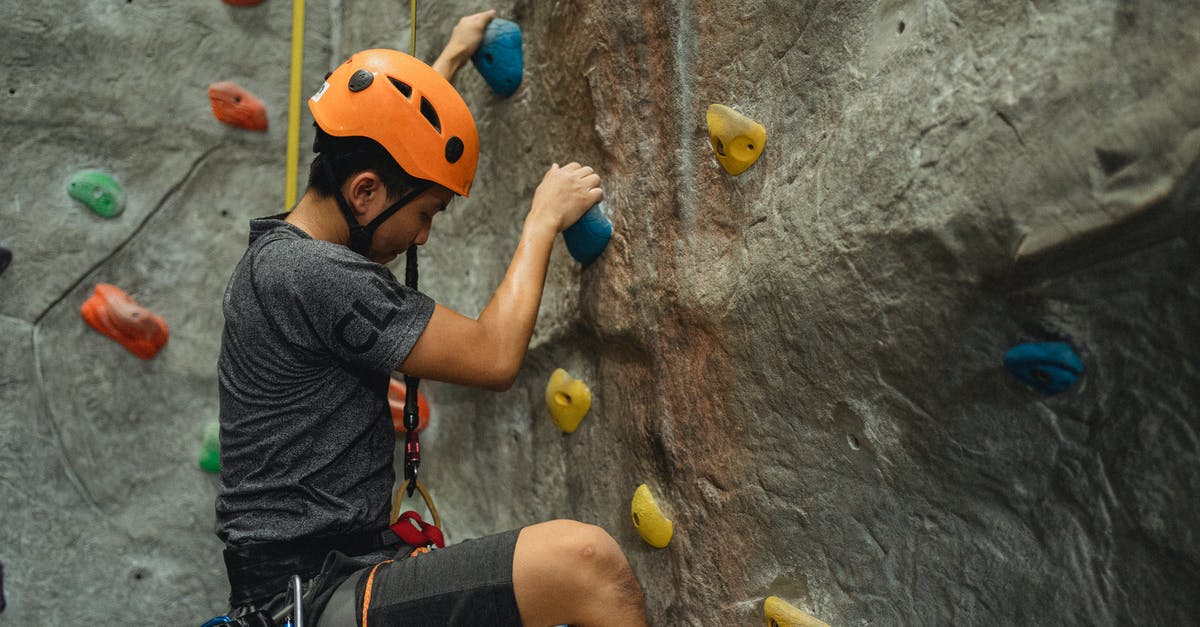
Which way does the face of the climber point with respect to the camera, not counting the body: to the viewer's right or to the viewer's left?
to the viewer's right

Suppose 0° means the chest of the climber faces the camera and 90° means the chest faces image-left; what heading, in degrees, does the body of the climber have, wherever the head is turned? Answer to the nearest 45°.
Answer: approximately 270°

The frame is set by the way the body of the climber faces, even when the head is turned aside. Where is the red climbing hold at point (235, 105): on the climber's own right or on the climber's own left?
on the climber's own left

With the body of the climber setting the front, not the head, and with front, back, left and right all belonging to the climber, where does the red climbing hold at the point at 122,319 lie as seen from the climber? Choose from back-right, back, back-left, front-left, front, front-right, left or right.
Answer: back-left

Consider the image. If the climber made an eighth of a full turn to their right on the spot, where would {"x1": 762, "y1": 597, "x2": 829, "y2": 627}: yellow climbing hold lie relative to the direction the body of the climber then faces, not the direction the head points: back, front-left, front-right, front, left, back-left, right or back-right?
front-left

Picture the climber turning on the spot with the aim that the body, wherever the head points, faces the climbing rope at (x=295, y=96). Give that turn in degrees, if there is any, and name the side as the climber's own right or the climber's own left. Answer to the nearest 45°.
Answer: approximately 135° to the climber's own left
